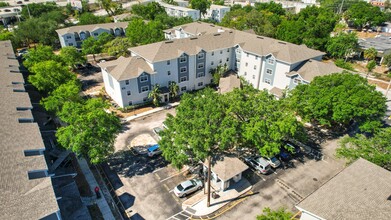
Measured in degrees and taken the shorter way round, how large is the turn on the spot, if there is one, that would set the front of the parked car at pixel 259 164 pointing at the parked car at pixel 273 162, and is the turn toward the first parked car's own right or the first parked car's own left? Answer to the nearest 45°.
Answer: approximately 90° to the first parked car's own right

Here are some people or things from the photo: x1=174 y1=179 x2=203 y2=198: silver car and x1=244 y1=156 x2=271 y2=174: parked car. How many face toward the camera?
0

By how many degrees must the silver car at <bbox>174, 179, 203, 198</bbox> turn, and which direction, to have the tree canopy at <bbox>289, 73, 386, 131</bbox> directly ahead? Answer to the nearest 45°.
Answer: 0° — it already faces it

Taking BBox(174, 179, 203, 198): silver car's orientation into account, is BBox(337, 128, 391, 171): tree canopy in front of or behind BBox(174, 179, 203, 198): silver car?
in front

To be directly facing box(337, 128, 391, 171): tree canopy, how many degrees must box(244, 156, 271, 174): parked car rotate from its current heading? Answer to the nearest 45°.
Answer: approximately 135° to its right

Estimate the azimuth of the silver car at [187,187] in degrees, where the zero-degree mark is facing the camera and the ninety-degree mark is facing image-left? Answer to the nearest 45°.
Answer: approximately 225°

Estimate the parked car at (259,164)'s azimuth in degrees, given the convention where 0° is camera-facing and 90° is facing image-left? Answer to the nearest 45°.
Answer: approximately 135°

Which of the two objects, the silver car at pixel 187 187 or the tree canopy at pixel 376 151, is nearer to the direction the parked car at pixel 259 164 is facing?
the silver car

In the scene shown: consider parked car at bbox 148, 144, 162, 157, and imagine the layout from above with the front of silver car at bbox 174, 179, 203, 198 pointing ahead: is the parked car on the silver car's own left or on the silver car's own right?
on the silver car's own left

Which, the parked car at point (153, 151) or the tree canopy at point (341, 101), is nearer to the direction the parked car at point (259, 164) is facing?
the parked car

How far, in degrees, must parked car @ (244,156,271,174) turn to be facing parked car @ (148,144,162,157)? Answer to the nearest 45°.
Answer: approximately 45° to its left
